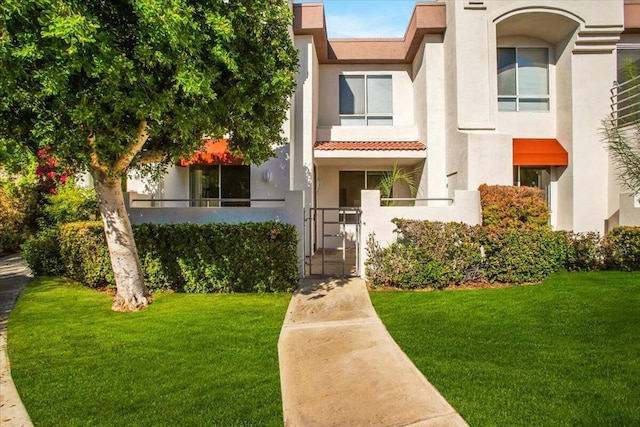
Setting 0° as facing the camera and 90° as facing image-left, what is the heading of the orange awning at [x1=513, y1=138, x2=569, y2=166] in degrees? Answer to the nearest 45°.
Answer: approximately 0°

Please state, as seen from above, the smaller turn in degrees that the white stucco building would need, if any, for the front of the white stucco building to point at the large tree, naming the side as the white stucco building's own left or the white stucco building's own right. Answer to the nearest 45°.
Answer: approximately 45° to the white stucco building's own right

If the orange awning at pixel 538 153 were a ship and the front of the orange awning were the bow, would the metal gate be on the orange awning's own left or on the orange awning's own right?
on the orange awning's own right

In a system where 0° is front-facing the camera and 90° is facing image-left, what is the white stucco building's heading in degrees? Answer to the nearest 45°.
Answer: approximately 0°

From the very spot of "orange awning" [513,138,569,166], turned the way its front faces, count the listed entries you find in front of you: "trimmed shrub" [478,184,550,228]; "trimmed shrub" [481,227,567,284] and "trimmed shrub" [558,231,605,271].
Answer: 3

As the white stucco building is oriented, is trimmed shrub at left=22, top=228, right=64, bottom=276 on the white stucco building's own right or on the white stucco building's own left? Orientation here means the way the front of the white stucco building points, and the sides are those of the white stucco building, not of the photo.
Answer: on the white stucco building's own right
